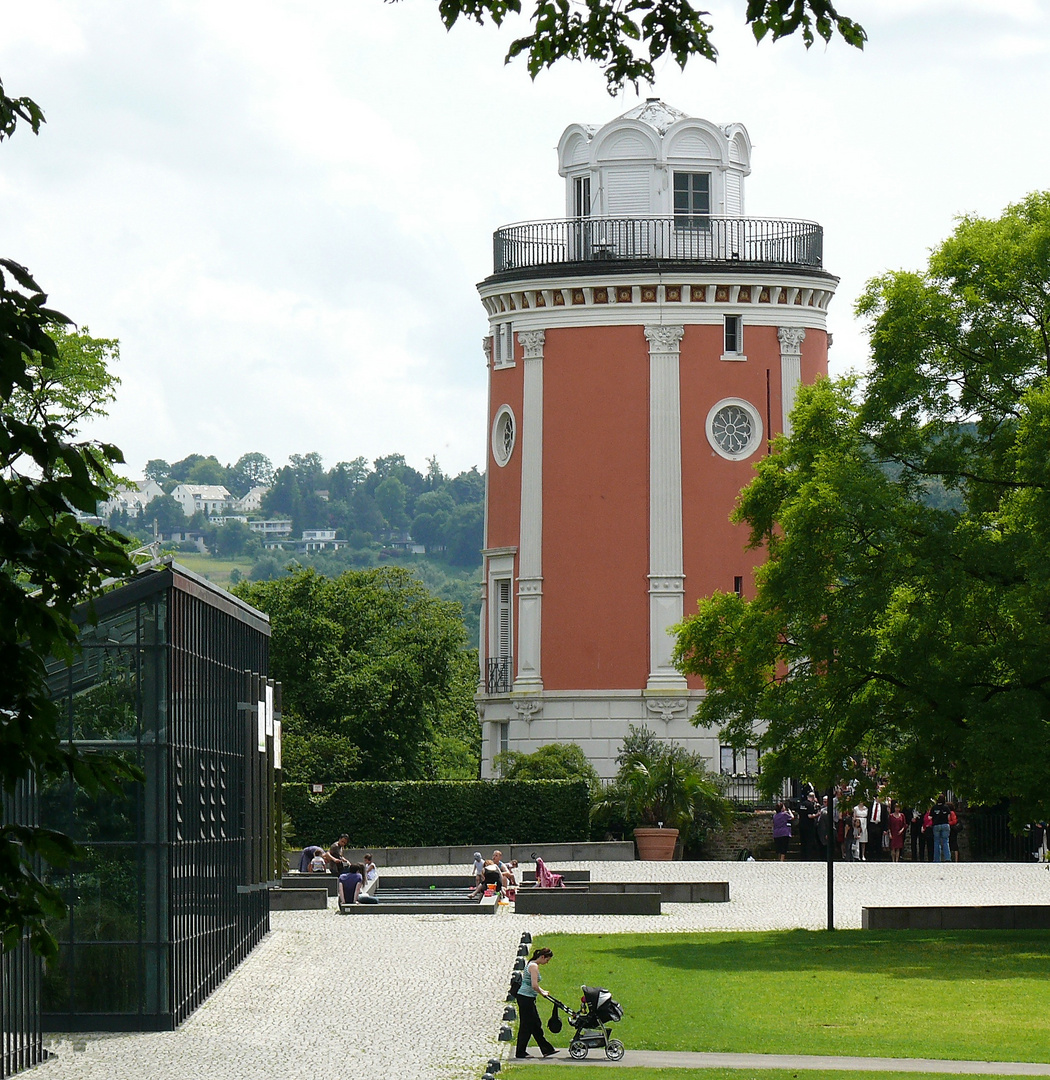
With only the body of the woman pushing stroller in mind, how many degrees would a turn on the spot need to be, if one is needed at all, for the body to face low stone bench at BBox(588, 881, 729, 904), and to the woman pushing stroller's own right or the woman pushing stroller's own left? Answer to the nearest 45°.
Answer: approximately 90° to the woman pushing stroller's own left

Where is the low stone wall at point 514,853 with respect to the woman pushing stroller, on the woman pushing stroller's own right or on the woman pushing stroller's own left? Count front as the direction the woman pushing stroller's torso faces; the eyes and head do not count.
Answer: on the woman pushing stroller's own left

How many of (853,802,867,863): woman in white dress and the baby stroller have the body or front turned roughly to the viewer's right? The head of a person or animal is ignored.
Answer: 1

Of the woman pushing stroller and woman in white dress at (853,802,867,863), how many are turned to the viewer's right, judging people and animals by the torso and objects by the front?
1

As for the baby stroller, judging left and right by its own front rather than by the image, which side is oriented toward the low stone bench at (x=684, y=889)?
left

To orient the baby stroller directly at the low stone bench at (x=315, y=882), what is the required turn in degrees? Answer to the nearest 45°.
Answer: approximately 90° to its left

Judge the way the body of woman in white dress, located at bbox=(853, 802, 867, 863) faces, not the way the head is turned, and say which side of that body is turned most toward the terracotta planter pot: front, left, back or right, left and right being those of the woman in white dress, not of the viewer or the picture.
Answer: right

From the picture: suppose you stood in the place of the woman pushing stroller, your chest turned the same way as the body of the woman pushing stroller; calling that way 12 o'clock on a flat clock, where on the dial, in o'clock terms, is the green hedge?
The green hedge is roughly at 9 o'clock from the woman pushing stroller.

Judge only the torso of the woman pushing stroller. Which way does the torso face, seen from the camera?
to the viewer's right

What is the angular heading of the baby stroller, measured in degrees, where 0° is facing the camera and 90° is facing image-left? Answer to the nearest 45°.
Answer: approximately 270°
